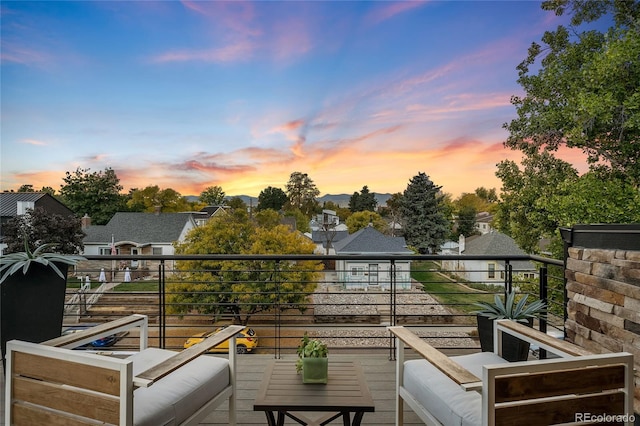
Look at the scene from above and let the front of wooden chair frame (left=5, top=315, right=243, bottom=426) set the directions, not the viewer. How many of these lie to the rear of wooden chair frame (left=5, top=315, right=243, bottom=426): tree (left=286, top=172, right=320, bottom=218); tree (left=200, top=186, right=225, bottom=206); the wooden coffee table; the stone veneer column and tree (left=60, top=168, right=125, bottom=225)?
0

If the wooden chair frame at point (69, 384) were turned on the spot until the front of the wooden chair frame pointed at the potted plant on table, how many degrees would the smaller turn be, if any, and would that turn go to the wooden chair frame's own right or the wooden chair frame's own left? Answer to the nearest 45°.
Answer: approximately 45° to the wooden chair frame's own right

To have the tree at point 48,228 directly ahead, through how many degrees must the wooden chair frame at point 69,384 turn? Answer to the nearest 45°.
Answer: approximately 45° to its left

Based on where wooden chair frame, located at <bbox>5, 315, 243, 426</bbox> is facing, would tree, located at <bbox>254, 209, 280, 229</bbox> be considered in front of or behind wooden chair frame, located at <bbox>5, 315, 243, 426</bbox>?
in front

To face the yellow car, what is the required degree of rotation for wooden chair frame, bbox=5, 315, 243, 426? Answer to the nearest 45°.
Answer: approximately 45° to its left

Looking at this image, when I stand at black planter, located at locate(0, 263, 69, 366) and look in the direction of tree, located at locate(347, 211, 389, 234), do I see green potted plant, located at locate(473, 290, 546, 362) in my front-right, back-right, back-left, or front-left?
front-right

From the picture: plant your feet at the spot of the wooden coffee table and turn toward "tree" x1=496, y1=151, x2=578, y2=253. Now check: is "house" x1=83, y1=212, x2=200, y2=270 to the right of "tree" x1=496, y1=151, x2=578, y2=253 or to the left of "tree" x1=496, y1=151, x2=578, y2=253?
left

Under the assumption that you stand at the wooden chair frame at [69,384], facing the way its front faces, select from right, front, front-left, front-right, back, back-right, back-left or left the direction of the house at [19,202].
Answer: front-left

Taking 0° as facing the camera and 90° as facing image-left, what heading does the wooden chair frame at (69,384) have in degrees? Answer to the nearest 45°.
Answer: approximately 225°

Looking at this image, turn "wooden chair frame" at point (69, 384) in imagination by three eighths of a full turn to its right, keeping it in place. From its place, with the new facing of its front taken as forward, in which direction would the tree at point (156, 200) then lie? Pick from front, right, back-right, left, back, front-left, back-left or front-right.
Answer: back

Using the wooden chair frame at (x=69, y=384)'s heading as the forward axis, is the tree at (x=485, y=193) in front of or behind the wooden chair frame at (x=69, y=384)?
in front
